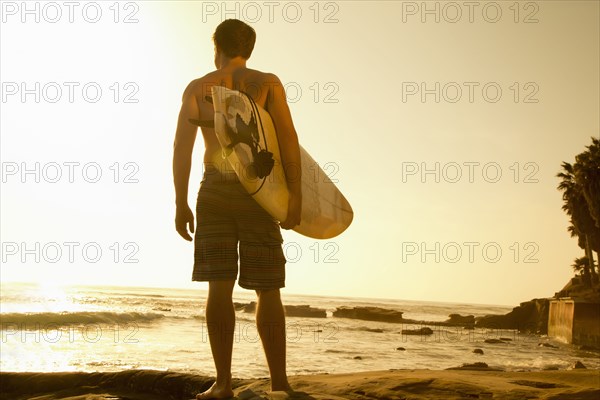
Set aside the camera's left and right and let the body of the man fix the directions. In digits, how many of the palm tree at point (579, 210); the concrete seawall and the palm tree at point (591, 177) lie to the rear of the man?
0

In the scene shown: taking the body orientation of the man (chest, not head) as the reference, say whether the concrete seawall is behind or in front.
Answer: in front

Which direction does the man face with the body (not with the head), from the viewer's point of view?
away from the camera

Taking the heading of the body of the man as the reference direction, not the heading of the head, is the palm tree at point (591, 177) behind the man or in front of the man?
in front

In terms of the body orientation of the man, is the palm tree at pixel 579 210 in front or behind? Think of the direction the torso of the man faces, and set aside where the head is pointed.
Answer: in front
